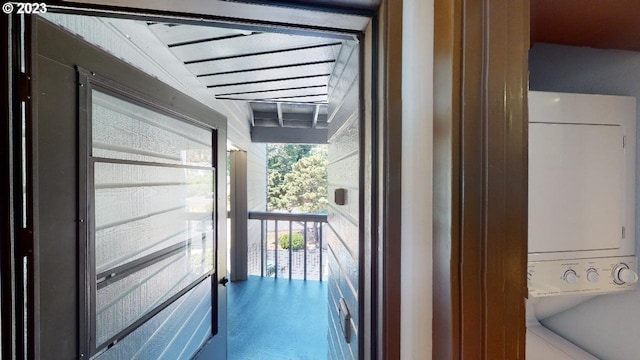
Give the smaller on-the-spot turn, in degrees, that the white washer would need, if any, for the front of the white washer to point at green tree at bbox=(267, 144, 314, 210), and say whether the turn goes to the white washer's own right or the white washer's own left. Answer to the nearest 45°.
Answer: approximately 180°

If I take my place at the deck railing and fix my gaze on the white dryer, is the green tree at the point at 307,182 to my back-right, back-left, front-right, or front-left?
back-left

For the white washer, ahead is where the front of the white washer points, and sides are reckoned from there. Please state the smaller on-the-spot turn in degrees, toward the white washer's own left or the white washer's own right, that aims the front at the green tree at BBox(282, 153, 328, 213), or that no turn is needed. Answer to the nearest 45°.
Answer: approximately 180°

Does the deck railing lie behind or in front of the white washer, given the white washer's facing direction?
behind
